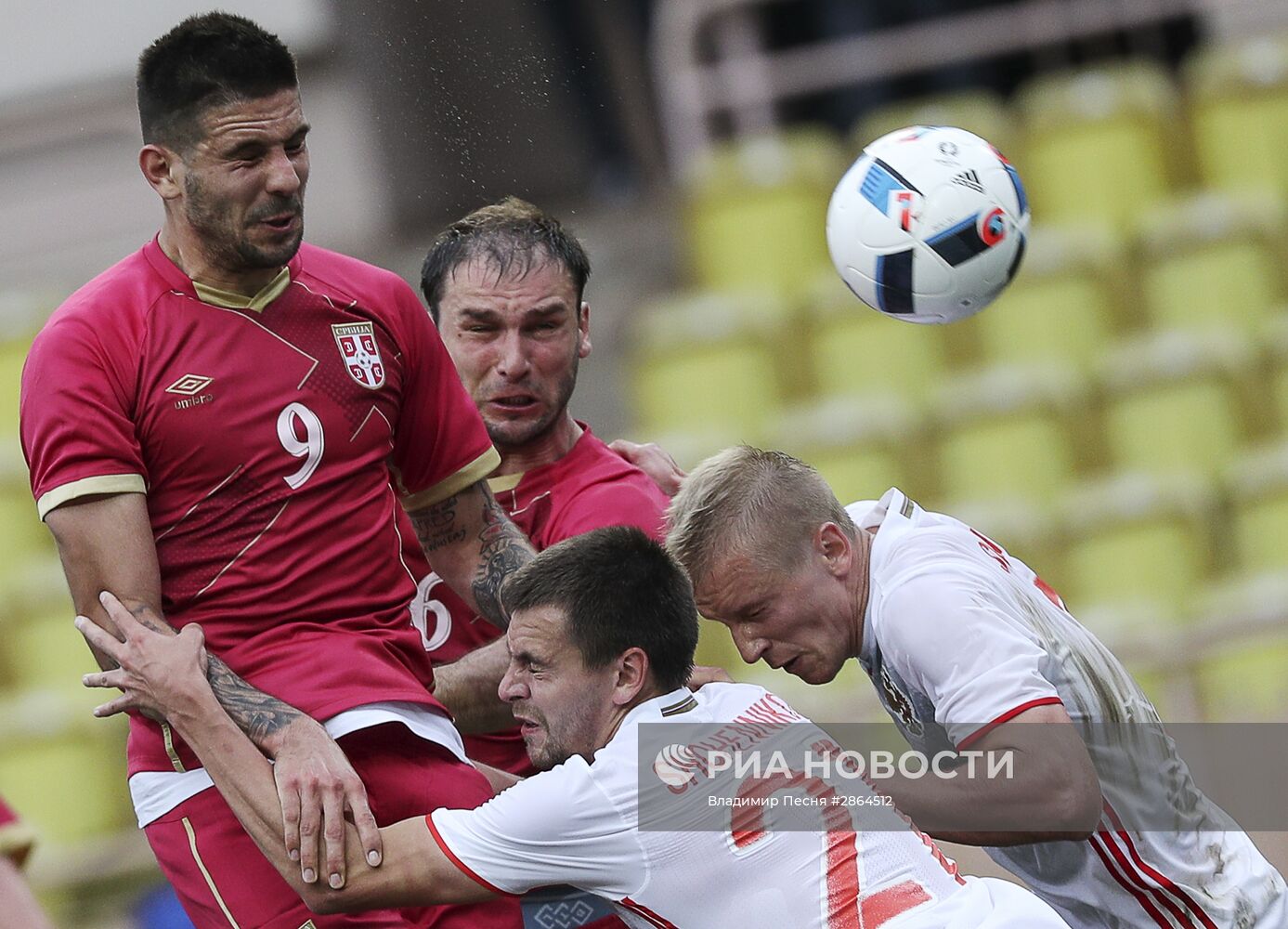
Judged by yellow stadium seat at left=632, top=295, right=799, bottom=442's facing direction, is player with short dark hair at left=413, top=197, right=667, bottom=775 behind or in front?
in front

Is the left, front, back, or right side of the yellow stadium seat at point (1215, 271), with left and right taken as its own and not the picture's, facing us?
front

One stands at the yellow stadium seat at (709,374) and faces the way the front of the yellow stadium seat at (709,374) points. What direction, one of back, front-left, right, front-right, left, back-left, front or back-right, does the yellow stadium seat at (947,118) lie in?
back-left

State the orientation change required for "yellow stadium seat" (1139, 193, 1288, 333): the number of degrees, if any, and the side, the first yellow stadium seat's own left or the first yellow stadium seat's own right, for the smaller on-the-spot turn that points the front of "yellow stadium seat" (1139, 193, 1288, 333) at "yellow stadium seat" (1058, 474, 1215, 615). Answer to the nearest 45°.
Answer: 0° — it already faces it

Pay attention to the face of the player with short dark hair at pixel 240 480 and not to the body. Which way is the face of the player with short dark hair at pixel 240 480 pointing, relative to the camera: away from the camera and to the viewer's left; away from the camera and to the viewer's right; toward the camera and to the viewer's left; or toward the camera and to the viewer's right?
toward the camera and to the viewer's right

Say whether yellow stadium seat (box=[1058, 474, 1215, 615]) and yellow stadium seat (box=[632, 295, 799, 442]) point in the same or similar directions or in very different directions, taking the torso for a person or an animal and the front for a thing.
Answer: same or similar directions

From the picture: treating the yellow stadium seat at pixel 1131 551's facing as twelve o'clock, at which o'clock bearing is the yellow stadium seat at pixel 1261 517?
the yellow stadium seat at pixel 1261 517 is roughly at 8 o'clock from the yellow stadium seat at pixel 1131 551.

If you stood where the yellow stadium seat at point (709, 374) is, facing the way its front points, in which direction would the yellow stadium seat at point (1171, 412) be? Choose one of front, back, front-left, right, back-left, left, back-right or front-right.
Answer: left

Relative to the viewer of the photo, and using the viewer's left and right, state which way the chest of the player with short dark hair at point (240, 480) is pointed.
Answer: facing the viewer and to the right of the viewer

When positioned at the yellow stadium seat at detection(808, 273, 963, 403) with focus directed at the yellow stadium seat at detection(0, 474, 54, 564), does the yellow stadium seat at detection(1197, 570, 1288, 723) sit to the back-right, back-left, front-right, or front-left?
back-left

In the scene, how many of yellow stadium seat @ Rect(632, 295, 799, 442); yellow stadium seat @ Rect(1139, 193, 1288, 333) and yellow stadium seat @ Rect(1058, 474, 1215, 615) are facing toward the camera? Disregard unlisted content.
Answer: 3

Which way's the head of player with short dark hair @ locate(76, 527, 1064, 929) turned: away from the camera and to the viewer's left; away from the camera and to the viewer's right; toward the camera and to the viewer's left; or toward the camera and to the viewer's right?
toward the camera and to the viewer's left

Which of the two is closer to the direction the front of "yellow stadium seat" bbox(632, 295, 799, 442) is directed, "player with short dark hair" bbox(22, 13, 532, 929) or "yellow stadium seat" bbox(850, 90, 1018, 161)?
the player with short dark hair

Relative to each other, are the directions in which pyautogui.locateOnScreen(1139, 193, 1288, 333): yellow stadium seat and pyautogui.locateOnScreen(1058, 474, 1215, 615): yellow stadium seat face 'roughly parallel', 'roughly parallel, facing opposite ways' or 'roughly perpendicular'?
roughly parallel

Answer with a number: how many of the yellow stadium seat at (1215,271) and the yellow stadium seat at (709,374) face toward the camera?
2

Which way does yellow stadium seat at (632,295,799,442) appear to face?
toward the camera

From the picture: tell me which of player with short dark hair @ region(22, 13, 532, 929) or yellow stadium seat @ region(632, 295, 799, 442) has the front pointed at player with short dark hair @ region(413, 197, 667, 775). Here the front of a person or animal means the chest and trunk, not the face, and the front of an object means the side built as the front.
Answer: the yellow stadium seat
